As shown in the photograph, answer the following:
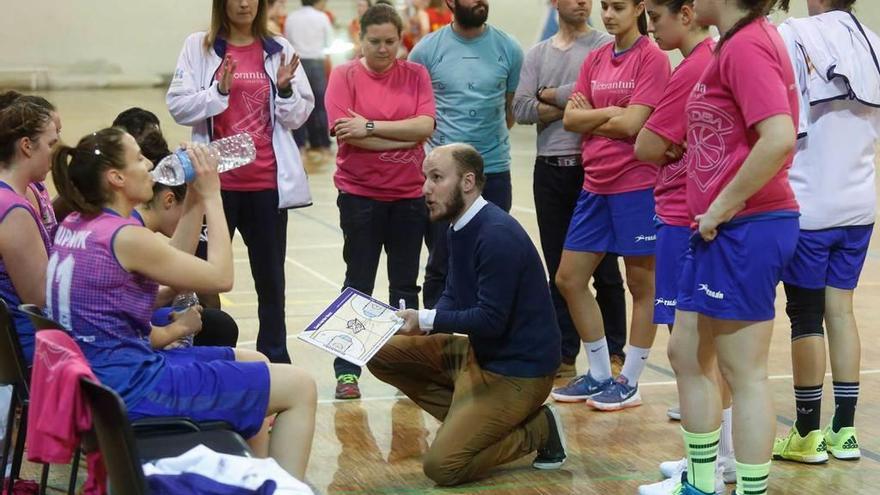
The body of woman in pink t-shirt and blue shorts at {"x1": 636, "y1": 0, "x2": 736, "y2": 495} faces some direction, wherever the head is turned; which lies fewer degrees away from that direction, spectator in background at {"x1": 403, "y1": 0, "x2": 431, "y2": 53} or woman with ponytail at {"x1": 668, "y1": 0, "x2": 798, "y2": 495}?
the spectator in background

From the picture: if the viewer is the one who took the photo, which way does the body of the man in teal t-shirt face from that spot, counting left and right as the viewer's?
facing the viewer

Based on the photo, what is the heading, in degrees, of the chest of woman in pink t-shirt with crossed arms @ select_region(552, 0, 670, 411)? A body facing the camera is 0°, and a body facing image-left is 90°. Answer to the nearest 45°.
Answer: approximately 45°

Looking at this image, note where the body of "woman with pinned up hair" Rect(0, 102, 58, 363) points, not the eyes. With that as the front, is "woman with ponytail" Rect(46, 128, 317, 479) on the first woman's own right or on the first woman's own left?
on the first woman's own right

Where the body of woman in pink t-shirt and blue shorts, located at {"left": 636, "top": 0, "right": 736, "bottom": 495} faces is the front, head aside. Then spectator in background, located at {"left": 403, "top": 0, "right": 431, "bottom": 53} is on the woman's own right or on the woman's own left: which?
on the woman's own right

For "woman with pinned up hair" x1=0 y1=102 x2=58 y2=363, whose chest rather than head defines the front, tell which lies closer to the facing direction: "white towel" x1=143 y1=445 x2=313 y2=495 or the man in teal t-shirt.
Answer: the man in teal t-shirt

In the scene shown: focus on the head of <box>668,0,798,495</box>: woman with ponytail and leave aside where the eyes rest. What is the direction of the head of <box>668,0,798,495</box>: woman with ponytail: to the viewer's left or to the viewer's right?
to the viewer's left

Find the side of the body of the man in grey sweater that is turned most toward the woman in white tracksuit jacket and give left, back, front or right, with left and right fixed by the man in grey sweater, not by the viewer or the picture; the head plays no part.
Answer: right

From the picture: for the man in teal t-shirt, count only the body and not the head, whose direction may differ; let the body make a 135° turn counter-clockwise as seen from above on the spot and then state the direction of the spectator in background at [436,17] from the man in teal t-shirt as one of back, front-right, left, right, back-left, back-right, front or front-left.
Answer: front-left

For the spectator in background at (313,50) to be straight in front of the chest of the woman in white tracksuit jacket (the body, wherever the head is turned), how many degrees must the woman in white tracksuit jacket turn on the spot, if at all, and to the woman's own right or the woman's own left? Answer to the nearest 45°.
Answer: approximately 180°

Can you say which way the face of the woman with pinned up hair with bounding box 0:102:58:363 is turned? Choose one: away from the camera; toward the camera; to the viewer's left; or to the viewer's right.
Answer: to the viewer's right

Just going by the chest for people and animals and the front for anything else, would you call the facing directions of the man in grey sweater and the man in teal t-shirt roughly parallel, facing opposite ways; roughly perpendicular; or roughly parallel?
roughly parallel

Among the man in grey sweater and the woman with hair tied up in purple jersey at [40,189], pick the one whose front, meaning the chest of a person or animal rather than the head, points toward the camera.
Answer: the man in grey sweater

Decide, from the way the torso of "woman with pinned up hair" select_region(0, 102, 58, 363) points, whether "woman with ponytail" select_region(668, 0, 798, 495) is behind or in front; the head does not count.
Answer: in front

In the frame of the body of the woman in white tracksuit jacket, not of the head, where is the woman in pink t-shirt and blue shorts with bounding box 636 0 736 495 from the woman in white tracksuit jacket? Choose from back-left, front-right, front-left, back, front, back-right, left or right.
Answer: front-left

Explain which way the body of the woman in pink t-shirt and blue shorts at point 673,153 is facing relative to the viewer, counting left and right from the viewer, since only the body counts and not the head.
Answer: facing to the left of the viewer

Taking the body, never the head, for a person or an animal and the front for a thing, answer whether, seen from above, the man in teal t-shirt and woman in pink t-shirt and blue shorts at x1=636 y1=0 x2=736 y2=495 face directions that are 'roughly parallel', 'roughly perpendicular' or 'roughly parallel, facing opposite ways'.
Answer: roughly perpendicular

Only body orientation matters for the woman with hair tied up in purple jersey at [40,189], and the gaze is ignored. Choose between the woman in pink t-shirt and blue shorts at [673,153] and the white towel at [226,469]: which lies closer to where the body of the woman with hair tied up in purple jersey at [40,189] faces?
the woman in pink t-shirt and blue shorts
